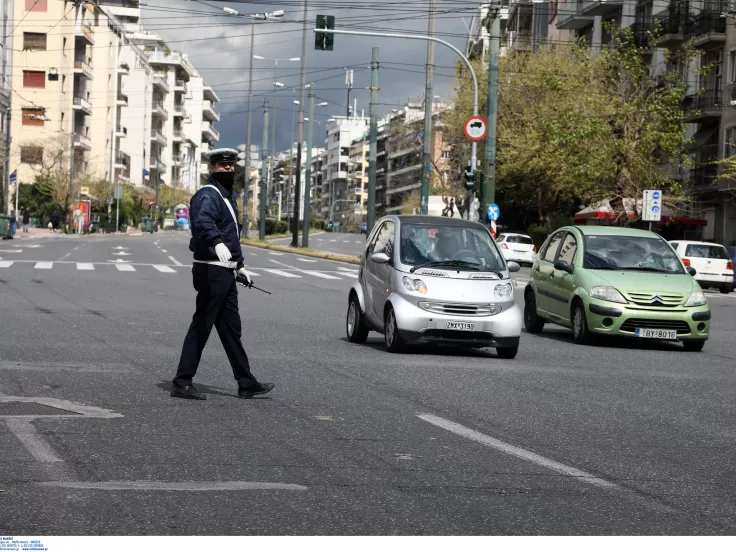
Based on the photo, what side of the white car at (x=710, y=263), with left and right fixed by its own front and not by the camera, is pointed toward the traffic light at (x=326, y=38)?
left

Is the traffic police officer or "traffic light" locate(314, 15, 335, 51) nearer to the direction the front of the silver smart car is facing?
the traffic police officer

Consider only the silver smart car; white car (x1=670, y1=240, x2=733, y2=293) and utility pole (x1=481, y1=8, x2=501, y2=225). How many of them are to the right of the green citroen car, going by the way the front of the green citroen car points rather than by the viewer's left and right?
1

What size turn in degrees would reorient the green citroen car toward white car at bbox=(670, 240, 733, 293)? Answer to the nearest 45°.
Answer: approximately 135° to its left

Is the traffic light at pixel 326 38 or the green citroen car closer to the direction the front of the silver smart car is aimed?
the green citroen car

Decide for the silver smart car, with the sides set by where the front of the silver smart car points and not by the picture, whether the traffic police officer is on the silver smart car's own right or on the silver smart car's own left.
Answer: on the silver smart car's own right

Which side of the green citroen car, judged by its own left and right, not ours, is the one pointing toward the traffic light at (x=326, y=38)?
back

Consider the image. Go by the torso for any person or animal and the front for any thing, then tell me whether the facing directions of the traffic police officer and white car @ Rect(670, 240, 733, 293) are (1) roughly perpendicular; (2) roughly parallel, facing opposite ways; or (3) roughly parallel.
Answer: roughly perpendicular
